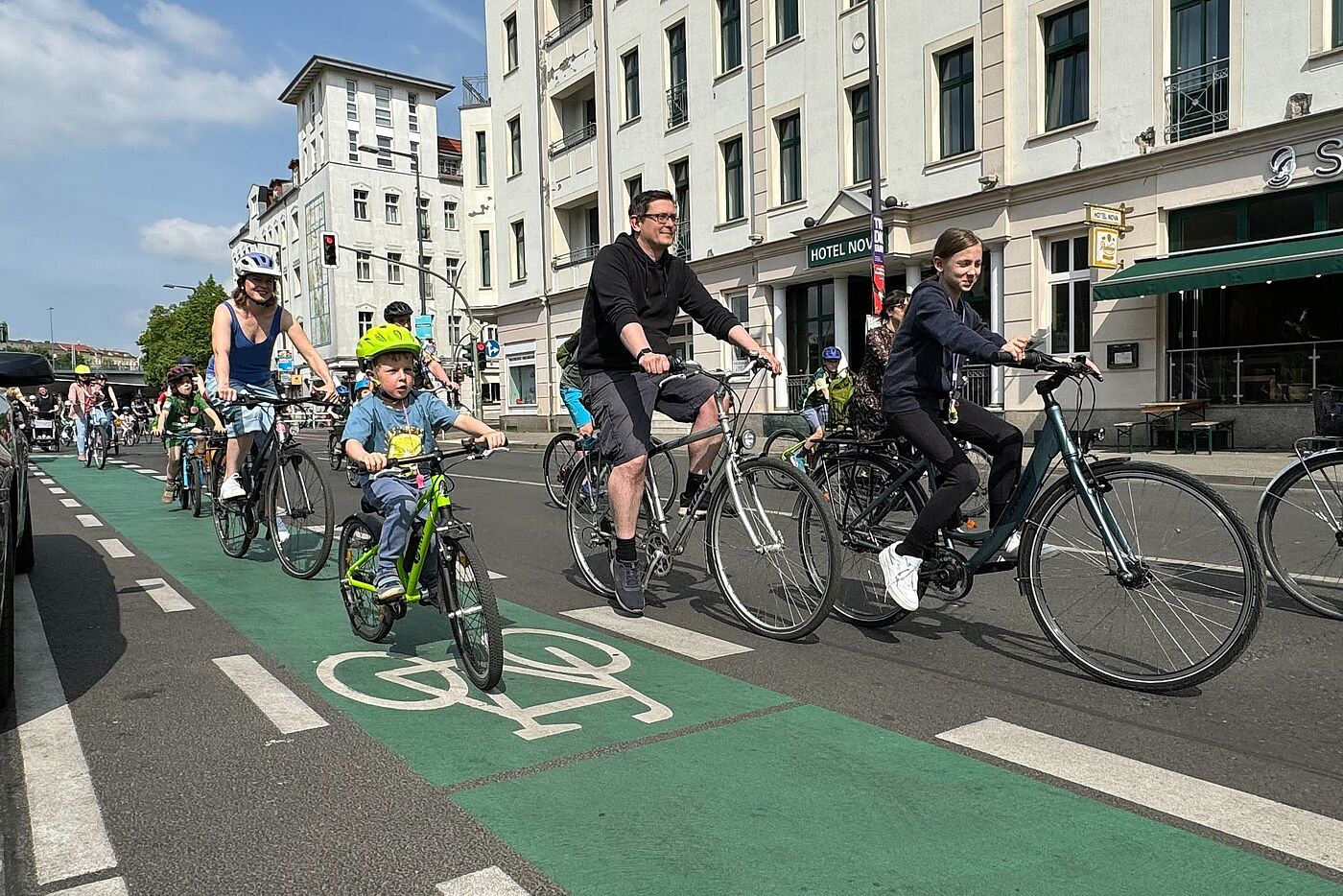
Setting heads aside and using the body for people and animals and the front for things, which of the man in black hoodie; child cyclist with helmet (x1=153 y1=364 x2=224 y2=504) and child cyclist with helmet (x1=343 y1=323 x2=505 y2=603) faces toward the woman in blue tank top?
child cyclist with helmet (x1=153 y1=364 x2=224 y2=504)

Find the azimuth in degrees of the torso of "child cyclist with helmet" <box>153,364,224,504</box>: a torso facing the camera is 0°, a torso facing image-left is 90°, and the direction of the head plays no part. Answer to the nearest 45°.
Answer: approximately 0°

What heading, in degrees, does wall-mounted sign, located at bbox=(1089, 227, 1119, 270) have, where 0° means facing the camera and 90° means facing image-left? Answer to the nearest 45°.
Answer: approximately 315°

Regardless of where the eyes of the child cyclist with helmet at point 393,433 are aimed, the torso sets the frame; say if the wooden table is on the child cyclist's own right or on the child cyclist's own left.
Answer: on the child cyclist's own left

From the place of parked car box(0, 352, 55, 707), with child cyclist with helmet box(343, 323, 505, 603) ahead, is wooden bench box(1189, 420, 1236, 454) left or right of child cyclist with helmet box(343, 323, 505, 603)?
left

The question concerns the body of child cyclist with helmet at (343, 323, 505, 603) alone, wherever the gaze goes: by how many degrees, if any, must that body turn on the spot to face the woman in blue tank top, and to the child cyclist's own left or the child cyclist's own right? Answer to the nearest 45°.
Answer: approximately 135° to the child cyclist's own left

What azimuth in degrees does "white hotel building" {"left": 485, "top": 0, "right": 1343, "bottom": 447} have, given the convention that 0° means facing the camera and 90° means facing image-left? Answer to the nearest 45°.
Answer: approximately 45°

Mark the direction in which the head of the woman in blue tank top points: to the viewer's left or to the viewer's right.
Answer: to the viewer's right
